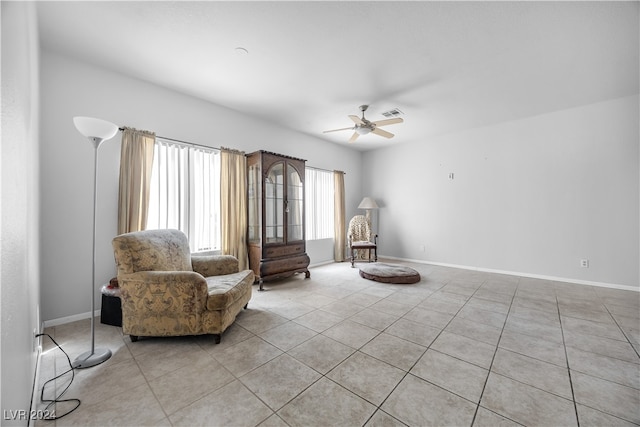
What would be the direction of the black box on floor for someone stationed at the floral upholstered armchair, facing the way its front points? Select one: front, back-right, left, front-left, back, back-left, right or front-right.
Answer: back

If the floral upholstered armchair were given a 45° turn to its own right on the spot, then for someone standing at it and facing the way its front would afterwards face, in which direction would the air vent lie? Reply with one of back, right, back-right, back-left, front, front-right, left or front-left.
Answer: left

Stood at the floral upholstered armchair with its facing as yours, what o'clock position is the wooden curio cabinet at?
The wooden curio cabinet is roughly at 9 o'clock from the floral upholstered armchair.

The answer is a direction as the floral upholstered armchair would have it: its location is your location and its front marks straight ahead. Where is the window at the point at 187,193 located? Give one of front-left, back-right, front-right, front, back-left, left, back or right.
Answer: back-left

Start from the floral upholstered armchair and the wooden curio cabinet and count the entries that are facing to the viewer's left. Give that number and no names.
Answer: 0

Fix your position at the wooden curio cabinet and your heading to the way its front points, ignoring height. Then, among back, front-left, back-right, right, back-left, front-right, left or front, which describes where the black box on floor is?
right

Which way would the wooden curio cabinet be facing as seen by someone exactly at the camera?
facing the viewer and to the right of the viewer

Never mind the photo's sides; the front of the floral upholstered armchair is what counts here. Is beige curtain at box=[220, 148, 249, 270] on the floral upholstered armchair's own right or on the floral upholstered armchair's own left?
on the floral upholstered armchair's own left

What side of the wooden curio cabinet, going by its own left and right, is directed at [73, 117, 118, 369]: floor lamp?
right

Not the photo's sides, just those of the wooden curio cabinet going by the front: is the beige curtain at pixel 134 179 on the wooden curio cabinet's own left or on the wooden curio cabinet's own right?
on the wooden curio cabinet's own right
